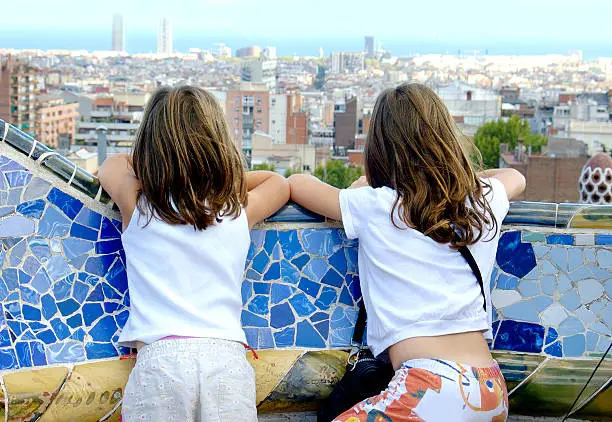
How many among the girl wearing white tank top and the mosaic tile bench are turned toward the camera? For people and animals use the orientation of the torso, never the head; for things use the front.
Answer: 1

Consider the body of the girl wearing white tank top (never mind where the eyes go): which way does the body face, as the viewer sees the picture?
away from the camera

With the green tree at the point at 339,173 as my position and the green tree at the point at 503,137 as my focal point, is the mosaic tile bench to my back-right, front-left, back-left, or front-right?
back-right

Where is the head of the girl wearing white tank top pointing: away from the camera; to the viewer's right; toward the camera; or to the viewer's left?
away from the camera

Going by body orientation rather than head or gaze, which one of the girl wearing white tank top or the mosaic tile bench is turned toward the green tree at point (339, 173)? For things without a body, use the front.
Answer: the girl wearing white tank top

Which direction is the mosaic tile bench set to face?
toward the camera

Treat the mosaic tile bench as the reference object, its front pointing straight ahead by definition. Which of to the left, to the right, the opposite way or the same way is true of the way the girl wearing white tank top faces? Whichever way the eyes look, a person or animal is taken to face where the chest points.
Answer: the opposite way

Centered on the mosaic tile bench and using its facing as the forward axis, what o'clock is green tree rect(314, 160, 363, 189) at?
The green tree is roughly at 6 o'clock from the mosaic tile bench.

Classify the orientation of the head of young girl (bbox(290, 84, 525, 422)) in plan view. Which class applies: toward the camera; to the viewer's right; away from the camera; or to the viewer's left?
away from the camera

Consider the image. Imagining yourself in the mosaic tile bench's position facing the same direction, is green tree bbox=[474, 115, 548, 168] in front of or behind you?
behind

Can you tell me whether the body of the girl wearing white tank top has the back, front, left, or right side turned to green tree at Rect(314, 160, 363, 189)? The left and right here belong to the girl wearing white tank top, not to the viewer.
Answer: front
